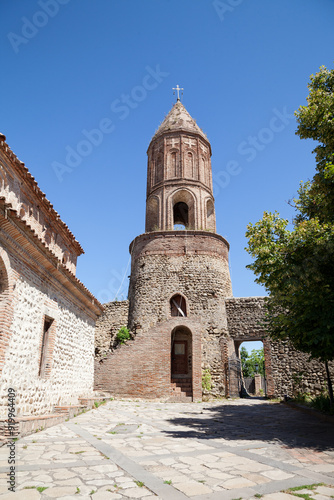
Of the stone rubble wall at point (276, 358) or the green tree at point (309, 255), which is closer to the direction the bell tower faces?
the green tree

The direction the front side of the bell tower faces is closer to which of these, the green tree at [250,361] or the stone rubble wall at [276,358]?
the stone rubble wall

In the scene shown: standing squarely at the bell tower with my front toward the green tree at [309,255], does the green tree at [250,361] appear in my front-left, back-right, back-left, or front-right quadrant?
back-left

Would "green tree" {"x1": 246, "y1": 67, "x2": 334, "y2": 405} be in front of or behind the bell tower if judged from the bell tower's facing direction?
in front

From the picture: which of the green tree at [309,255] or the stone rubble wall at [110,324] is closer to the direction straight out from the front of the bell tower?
the green tree

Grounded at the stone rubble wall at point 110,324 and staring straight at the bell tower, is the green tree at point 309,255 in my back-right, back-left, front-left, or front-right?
front-right

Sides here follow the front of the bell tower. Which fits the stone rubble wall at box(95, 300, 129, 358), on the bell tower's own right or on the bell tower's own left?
on the bell tower's own right

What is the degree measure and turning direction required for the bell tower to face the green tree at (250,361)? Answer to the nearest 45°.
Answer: approximately 180°

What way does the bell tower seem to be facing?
toward the camera

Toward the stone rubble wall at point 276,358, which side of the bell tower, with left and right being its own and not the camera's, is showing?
left
